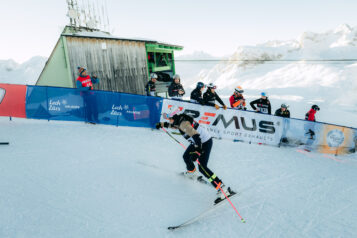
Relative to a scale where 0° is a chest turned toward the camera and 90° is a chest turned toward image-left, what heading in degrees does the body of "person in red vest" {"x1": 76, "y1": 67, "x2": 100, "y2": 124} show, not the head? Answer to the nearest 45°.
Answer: approximately 315°

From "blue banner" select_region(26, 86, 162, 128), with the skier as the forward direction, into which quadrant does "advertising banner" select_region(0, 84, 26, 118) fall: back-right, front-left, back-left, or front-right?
back-right

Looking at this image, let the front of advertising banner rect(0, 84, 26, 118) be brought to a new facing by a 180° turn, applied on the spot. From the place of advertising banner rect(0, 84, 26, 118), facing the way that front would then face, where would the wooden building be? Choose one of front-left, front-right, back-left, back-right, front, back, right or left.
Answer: front-right

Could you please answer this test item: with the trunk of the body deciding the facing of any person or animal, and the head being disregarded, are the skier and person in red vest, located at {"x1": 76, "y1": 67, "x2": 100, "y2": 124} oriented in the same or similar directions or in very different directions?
very different directions

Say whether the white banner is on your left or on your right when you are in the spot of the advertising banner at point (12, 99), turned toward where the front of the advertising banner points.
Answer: on your left

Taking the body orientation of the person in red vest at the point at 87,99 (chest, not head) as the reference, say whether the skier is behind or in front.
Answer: in front

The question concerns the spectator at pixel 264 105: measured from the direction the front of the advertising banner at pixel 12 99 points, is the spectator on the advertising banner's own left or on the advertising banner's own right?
on the advertising banner's own left
